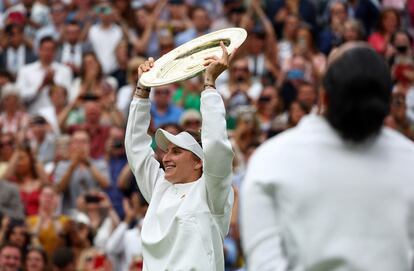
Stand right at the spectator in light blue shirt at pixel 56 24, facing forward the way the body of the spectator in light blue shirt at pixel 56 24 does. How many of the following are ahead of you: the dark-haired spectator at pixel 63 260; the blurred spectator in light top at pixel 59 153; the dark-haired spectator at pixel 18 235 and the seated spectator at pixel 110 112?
4

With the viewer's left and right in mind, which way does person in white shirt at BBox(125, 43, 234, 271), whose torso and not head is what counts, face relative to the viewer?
facing the viewer and to the left of the viewer

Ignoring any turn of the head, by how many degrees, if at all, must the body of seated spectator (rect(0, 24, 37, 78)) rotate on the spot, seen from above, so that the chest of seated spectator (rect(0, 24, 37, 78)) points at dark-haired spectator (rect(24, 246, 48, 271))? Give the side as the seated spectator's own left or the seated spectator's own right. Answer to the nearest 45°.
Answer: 0° — they already face them

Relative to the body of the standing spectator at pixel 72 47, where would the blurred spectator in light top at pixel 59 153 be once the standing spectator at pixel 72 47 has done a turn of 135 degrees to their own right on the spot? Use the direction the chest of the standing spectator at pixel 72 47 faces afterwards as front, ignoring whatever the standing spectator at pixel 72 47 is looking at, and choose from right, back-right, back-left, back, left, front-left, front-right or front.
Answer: back-left

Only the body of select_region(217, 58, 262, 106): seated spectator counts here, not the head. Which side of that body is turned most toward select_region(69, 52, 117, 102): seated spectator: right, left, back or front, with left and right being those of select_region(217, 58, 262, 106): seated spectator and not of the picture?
right

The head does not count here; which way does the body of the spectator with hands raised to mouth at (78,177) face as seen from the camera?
toward the camera

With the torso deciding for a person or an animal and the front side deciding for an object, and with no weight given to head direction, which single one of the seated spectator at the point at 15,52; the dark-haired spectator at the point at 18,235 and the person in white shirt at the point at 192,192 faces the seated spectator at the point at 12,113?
the seated spectator at the point at 15,52

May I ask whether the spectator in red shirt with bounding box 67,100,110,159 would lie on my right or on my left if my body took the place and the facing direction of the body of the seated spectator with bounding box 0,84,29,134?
on my left

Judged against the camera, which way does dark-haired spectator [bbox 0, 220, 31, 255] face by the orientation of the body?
toward the camera

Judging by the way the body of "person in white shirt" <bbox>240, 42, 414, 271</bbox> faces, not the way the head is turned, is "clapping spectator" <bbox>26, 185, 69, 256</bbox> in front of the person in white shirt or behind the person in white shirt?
in front

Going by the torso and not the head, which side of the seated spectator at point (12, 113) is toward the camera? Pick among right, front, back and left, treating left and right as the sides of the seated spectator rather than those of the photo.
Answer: front

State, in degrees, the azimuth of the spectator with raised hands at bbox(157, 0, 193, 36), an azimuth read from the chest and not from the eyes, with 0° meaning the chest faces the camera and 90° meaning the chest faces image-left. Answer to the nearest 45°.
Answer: approximately 0°
